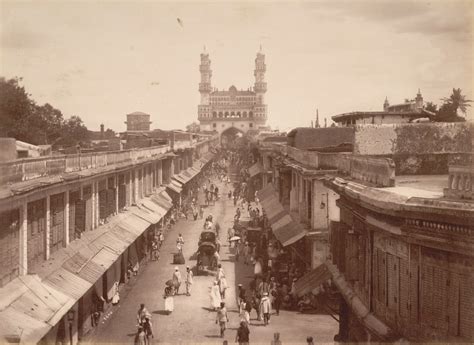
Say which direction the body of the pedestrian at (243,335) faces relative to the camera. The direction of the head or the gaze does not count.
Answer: away from the camera

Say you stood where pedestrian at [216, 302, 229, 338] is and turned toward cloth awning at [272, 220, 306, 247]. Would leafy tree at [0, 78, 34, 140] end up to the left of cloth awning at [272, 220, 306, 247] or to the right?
left

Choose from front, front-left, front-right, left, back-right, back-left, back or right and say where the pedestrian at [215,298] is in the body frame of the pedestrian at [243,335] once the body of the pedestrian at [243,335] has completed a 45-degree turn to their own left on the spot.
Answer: front-right
